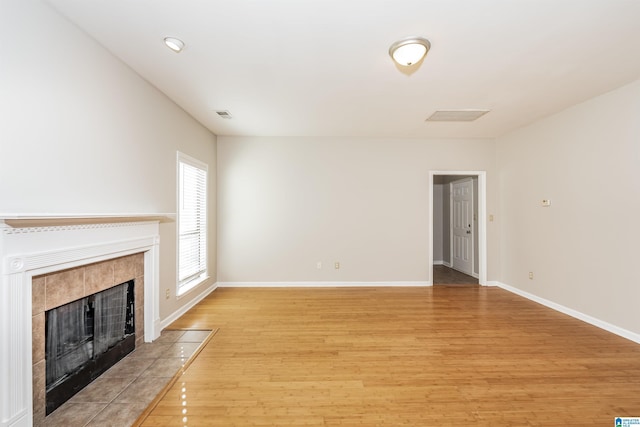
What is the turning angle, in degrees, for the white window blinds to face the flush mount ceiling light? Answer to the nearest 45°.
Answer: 0° — it already faces it

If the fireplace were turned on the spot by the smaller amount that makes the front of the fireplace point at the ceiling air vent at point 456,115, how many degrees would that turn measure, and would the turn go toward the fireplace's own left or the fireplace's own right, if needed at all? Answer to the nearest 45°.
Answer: approximately 45° to the fireplace's own left

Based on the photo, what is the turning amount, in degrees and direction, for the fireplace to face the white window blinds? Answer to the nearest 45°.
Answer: approximately 90° to its left

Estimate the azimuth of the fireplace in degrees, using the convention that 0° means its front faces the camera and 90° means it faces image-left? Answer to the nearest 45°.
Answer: approximately 315°

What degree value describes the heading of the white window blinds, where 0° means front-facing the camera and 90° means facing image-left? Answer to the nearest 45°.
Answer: approximately 315°
